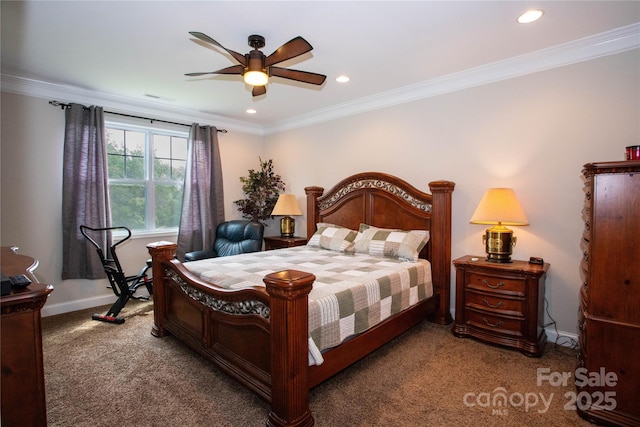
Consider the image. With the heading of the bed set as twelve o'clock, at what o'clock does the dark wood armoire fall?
The dark wood armoire is roughly at 8 o'clock from the bed.

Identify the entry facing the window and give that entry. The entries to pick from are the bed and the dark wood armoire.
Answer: the dark wood armoire

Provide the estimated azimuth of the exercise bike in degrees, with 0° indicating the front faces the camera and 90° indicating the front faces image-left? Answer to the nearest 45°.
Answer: approximately 45°

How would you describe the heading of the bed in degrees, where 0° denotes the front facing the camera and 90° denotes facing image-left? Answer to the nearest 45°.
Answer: approximately 45°

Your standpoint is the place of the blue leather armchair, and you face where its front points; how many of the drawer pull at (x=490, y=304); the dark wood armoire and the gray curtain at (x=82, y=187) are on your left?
2

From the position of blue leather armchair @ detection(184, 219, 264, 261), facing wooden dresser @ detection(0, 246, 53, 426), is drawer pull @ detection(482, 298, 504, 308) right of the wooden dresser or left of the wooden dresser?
left

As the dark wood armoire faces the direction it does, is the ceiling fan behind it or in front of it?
in front

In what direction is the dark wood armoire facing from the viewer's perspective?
to the viewer's left

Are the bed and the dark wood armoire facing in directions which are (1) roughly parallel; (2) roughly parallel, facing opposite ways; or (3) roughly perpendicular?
roughly perpendicular

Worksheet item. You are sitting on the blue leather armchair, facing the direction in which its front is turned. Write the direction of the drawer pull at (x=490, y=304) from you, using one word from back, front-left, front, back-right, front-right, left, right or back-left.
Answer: left
